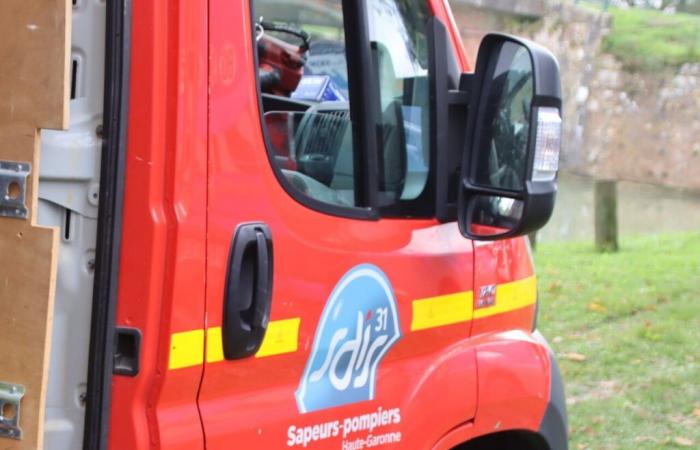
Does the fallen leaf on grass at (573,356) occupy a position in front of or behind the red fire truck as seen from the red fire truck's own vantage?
in front

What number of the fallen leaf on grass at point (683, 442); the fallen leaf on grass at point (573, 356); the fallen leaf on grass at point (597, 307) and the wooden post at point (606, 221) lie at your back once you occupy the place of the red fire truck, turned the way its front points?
0

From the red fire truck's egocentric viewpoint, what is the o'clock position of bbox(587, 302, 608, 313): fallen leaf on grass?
The fallen leaf on grass is roughly at 11 o'clock from the red fire truck.

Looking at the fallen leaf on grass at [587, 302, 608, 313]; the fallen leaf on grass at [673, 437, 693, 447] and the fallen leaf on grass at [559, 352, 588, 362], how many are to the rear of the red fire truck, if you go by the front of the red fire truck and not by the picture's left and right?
0

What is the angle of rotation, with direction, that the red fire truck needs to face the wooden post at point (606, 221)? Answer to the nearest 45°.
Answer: approximately 45° to its left

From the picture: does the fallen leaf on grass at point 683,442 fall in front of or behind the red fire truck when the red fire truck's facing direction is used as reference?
in front

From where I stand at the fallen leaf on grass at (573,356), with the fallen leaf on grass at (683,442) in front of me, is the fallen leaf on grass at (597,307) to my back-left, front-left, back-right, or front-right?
back-left

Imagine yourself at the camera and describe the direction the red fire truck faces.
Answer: facing away from the viewer and to the right of the viewer
